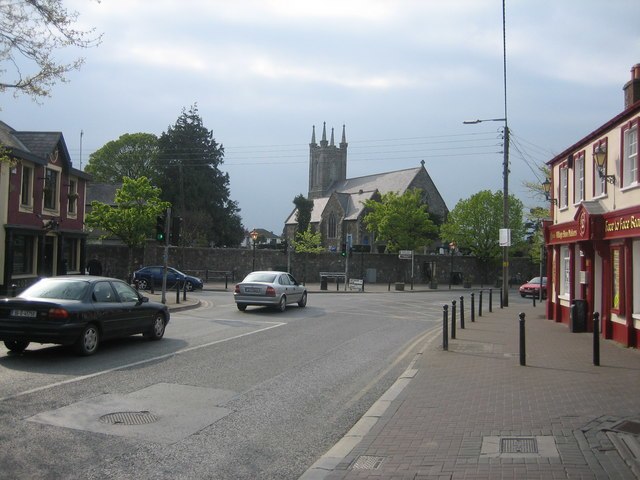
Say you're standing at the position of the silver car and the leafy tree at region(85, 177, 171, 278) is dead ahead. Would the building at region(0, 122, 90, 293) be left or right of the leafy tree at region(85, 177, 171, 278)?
left

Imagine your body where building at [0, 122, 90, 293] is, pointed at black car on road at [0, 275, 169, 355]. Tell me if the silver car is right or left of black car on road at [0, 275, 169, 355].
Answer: left

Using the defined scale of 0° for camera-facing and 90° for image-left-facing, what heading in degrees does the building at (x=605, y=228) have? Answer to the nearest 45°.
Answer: approximately 45°

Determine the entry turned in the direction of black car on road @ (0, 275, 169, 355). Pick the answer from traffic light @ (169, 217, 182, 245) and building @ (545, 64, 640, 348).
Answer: the building

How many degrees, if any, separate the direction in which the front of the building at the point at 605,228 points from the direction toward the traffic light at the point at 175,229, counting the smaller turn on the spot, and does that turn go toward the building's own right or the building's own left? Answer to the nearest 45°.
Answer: approximately 45° to the building's own right

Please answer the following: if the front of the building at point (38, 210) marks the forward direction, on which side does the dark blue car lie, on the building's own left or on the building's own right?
on the building's own left

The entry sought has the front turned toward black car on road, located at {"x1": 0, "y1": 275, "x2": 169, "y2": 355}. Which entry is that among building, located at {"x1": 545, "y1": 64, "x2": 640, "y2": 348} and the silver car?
the building
